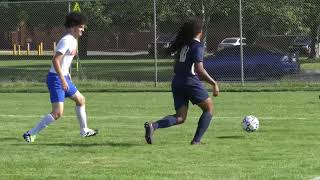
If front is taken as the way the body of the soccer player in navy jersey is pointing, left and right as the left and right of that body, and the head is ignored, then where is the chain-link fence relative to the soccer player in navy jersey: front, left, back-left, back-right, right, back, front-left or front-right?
front-left

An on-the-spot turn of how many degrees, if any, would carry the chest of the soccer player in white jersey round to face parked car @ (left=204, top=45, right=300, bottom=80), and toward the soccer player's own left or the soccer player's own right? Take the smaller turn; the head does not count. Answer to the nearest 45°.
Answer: approximately 45° to the soccer player's own left

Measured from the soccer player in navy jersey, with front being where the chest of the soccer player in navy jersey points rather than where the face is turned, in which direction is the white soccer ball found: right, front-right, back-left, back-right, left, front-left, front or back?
front

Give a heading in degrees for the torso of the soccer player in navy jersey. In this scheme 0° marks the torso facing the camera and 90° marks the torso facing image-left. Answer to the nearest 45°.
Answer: approximately 225°

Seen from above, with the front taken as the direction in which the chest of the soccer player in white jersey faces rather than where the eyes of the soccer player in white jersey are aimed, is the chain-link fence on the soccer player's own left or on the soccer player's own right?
on the soccer player's own left

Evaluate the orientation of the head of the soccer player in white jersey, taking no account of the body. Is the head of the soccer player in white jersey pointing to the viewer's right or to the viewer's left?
to the viewer's right

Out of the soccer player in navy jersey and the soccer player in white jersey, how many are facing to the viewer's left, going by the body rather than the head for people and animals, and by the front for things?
0

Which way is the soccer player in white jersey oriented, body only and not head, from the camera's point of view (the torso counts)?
to the viewer's right

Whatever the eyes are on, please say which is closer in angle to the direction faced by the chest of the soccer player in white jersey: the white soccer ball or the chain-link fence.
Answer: the white soccer ball

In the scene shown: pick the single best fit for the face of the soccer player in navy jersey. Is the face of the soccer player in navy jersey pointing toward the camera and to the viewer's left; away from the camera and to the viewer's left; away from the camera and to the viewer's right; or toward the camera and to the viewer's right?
away from the camera and to the viewer's right
